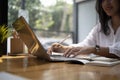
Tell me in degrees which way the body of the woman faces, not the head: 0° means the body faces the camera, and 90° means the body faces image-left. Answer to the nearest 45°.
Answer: approximately 45°

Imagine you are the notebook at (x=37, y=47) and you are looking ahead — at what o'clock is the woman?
The woman is roughly at 12 o'clock from the notebook.

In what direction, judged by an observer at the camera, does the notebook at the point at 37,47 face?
facing away from the viewer and to the right of the viewer

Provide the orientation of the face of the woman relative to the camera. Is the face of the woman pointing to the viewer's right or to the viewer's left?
to the viewer's left
